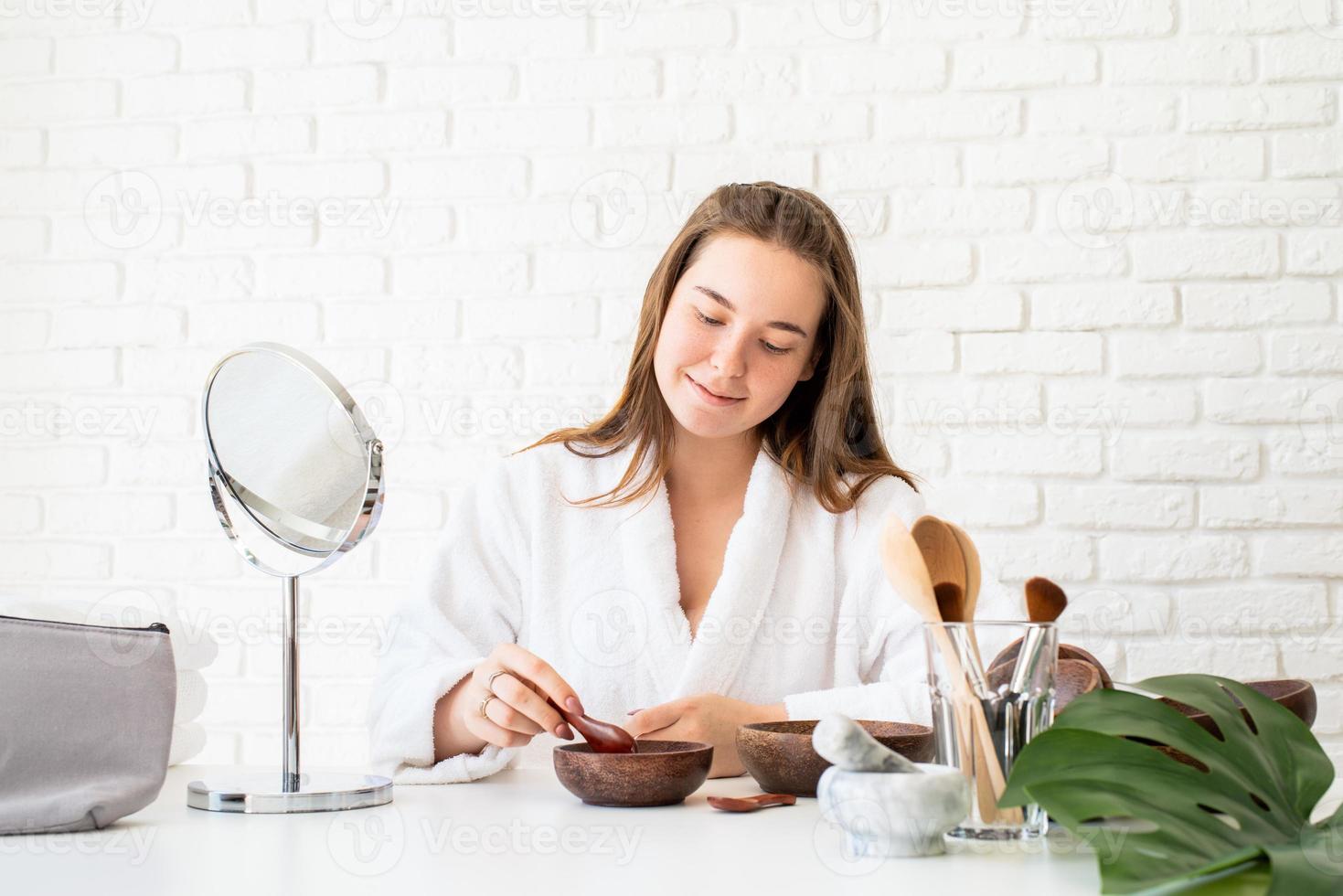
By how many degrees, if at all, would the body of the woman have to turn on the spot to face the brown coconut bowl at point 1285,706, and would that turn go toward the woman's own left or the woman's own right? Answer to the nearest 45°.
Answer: approximately 45° to the woman's own left

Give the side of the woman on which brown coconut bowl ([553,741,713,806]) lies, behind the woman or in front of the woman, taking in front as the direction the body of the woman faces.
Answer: in front

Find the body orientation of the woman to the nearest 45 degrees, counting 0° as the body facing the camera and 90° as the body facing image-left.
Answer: approximately 0°

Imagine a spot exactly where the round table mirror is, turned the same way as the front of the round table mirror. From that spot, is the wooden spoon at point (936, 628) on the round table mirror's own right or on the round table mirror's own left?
on the round table mirror's own left
